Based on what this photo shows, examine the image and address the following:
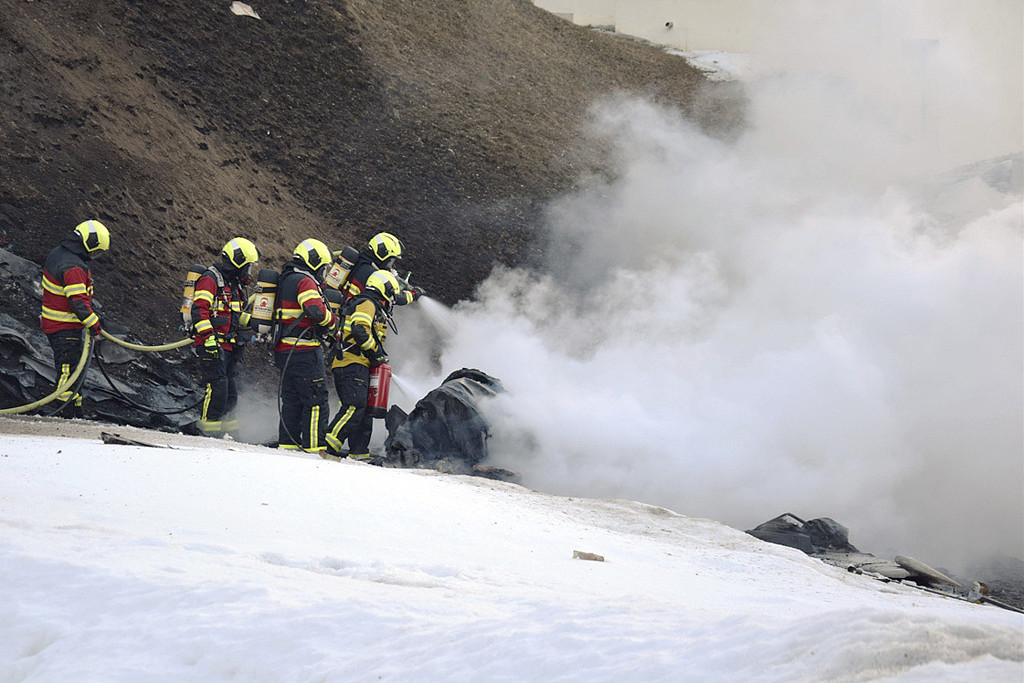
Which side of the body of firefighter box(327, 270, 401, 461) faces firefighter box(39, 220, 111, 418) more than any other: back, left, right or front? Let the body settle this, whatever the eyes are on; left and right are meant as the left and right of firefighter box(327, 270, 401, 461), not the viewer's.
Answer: back

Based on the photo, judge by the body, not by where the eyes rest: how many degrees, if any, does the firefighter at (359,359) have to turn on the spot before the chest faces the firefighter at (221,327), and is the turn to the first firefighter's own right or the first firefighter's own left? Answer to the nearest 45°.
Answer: approximately 135° to the first firefighter's own left

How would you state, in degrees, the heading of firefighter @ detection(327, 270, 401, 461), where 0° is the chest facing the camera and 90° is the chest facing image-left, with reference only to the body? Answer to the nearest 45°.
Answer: approximately 270°

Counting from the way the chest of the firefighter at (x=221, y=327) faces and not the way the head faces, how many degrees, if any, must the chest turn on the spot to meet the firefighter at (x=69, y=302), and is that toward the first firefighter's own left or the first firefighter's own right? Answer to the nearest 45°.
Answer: approximately 135° to the first firefighter's own right

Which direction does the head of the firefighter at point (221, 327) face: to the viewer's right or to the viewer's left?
to the viewer's right

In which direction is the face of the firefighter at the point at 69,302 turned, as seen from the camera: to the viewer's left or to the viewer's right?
to the viewer's right

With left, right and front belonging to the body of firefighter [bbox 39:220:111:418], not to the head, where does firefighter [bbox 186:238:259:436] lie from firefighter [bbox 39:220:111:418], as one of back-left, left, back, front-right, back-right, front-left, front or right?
front

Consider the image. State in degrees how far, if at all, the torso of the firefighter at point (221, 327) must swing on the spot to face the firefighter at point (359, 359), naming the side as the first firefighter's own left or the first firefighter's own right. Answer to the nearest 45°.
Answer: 0° — they already face them

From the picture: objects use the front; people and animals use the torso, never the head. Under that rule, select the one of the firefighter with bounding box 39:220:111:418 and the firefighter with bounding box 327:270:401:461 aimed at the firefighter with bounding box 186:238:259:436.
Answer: the firefighter with bounding box 39:220:111:418

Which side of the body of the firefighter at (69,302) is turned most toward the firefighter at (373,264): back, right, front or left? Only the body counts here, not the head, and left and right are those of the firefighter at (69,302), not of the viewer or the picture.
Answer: front

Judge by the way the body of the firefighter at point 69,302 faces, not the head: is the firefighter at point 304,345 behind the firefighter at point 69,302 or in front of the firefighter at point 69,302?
in front

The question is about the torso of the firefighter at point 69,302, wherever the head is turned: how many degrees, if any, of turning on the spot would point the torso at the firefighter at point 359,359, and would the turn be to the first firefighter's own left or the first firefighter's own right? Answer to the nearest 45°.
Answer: approximately 45° to the first firefighter's own right

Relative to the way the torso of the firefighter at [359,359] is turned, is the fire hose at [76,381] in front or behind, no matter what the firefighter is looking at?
behind

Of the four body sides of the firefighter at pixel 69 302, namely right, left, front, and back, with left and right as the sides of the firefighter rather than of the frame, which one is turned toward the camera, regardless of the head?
right

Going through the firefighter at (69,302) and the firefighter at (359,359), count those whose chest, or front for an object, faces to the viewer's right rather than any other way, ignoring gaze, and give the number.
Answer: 2
